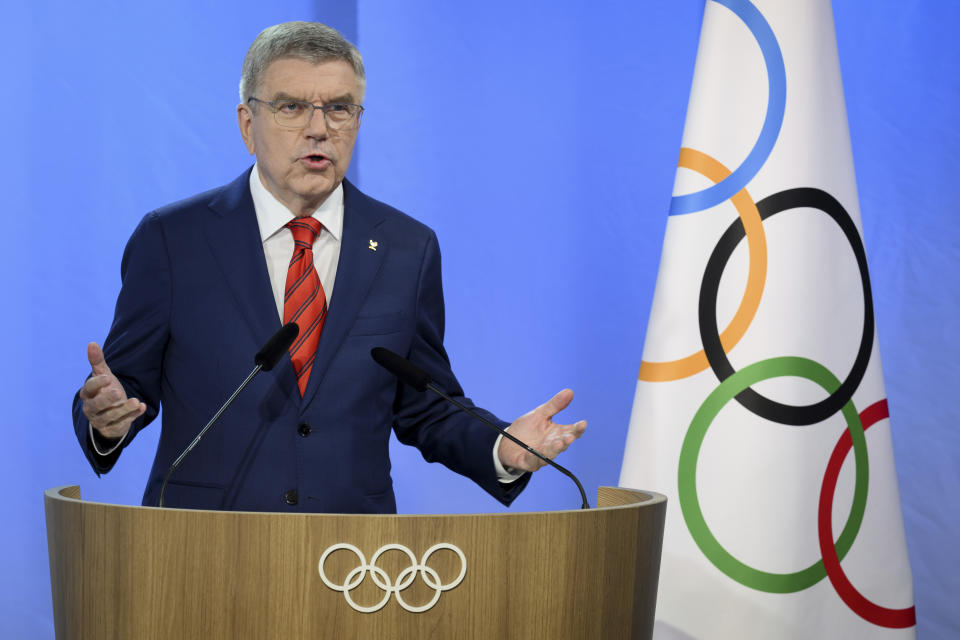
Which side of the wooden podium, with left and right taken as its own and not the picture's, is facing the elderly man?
back

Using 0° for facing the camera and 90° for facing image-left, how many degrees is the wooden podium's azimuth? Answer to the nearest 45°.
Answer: approximately 0°

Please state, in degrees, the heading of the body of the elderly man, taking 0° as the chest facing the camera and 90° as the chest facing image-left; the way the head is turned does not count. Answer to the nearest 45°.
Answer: approximately 0°

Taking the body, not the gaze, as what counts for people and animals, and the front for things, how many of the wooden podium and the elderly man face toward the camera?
2

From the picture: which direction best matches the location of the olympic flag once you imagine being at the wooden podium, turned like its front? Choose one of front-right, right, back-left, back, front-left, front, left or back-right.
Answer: back-left

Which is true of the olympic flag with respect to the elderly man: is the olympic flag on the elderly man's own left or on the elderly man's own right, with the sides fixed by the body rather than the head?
on the elderly man's own left

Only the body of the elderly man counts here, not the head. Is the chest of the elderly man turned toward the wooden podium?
yes
